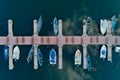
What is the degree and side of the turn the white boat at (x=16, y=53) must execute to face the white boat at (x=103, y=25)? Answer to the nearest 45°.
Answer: approximately 90° to its right

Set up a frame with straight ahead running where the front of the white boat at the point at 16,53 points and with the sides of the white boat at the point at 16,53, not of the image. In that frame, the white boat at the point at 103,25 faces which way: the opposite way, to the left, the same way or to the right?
the opposite way

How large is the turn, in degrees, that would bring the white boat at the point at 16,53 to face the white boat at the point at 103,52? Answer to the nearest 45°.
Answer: approximately 90° to its right

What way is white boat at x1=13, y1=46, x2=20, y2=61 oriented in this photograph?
away from the camera

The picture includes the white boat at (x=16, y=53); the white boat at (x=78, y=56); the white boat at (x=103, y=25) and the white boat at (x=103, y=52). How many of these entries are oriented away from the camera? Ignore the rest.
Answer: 3

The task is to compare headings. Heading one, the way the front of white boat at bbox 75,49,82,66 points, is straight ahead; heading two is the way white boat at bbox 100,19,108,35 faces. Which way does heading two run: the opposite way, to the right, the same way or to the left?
the opposite way

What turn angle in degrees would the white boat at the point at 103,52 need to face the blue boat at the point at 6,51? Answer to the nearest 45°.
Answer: approximately 90° to its left

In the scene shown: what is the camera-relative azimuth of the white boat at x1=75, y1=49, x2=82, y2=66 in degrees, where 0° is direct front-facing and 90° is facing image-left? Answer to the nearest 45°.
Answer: approximately 180°
